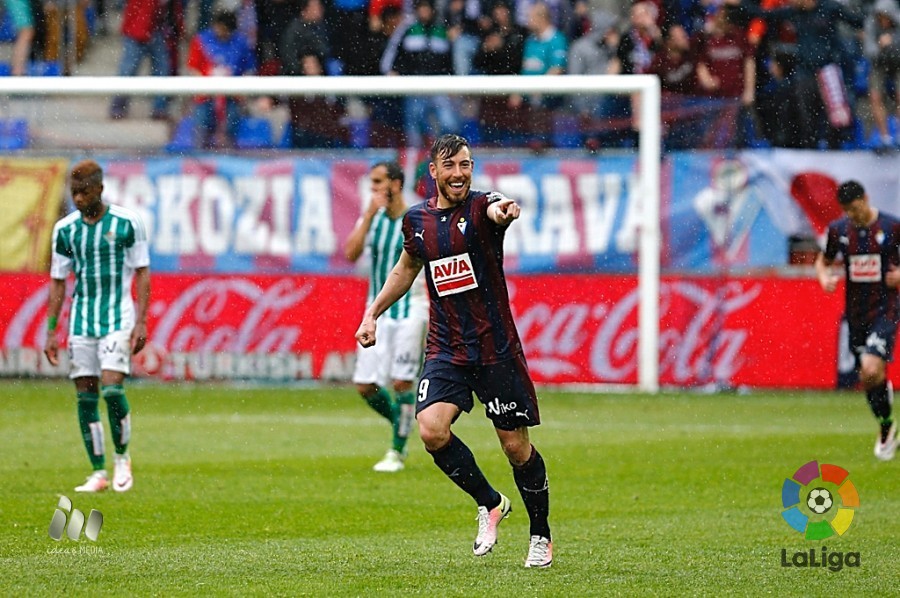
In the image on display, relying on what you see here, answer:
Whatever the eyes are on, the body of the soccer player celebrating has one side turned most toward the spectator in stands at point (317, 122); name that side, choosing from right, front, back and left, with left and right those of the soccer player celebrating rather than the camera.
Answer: back

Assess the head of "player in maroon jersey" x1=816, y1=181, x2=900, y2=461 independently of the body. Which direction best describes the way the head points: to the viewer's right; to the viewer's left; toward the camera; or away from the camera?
toward the camera

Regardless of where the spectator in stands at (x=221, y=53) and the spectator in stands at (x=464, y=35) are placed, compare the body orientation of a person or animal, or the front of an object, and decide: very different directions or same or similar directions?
same or similar directions

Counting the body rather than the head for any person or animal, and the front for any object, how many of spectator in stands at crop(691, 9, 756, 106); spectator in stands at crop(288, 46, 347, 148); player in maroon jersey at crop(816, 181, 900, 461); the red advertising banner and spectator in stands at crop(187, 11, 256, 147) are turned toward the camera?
5

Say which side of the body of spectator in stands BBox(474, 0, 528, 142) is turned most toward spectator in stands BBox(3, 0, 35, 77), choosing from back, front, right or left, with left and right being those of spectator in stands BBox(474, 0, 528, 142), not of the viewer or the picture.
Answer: right

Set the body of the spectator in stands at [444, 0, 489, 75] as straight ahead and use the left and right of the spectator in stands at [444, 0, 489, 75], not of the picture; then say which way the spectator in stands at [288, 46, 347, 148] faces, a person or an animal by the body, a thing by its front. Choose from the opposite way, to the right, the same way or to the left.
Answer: the same way

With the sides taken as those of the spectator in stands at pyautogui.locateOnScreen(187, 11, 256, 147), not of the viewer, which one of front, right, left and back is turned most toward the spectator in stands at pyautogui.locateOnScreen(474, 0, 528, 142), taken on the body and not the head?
left

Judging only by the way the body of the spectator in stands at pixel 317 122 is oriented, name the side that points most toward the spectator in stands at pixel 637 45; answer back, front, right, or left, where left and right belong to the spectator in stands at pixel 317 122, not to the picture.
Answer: left

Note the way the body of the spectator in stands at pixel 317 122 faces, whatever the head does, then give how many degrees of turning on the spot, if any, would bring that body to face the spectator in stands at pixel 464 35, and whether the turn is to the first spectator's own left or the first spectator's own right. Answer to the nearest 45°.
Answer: approximately 135° to the first spectator's own left

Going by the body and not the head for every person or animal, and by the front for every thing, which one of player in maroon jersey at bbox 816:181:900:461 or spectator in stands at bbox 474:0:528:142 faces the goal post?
the spectator in stands

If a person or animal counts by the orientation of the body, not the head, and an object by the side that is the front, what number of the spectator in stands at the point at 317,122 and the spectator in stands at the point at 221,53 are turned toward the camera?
2

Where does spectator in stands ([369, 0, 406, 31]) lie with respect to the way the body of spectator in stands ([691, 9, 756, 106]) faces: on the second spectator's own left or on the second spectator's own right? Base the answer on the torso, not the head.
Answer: on the second spectator's own right

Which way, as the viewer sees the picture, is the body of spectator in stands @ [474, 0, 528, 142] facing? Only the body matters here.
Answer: toward the camera

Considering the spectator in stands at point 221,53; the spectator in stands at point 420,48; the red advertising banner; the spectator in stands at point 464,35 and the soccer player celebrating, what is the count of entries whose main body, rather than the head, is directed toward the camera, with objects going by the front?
5

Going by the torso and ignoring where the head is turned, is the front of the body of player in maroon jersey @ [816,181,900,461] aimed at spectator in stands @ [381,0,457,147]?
no

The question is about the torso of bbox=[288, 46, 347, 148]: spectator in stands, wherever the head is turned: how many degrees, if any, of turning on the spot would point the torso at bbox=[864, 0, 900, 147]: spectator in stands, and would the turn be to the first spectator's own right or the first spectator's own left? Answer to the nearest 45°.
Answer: approximately 90° to the first spectator's own left

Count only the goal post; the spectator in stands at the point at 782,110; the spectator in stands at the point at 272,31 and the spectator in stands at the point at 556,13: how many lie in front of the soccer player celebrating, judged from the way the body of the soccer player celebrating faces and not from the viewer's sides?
0

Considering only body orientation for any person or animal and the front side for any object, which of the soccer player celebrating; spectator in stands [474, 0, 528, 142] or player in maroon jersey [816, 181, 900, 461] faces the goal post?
the spectator in stands

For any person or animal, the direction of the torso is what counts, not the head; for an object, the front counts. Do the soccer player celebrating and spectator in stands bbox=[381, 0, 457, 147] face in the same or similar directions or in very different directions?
same or similar directions

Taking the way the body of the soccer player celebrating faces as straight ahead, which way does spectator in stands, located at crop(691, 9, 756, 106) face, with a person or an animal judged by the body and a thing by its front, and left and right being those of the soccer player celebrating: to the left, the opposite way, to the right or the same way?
the same way

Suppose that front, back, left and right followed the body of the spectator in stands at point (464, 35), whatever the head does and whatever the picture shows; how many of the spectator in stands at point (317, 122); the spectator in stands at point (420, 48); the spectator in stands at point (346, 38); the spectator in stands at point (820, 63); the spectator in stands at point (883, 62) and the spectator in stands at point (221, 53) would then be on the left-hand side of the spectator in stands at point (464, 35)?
2

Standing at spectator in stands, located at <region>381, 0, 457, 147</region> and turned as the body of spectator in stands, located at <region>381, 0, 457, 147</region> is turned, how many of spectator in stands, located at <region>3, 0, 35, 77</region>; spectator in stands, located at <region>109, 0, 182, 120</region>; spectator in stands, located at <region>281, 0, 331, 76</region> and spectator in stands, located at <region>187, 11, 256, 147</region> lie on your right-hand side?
4

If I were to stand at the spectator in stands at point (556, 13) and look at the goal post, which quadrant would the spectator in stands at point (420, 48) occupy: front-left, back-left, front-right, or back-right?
front-right

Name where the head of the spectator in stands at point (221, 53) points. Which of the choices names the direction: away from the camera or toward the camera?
toward the camera

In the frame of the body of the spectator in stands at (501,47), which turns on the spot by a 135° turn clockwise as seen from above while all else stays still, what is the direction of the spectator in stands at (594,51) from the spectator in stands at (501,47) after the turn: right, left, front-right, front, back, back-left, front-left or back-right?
back-right

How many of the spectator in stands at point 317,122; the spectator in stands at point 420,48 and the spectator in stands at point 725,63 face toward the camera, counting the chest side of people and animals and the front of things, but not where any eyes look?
3
